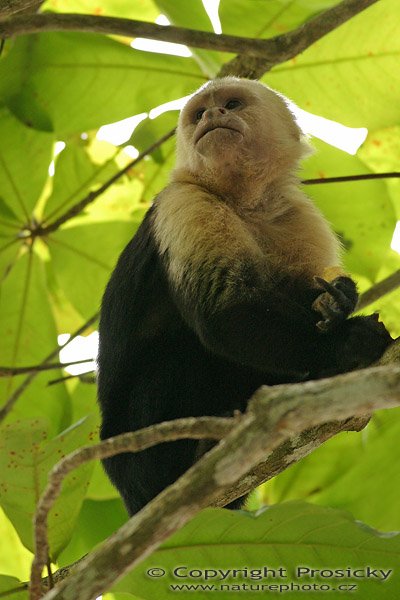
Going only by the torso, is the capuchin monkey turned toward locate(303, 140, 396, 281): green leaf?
no

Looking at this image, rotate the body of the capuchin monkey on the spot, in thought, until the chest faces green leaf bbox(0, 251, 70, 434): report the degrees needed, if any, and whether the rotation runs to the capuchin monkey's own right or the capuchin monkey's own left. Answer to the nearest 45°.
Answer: approximately 180°

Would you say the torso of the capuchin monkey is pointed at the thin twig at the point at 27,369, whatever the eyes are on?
no
